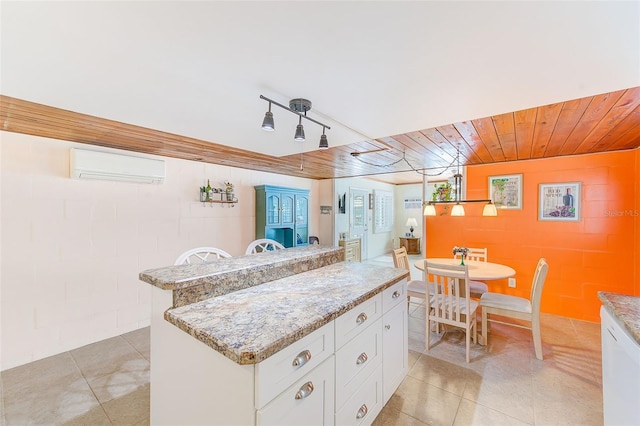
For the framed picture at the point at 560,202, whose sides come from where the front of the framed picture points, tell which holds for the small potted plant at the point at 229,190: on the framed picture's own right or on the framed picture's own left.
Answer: on the framed picture's own right

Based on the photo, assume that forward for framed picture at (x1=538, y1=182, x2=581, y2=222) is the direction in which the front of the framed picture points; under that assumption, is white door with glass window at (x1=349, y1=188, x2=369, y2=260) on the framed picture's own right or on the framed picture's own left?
on the framed picture's own right

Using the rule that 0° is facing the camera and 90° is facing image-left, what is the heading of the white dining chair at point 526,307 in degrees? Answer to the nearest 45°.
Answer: approximately 90°

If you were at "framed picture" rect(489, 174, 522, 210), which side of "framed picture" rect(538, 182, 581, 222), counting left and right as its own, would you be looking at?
right

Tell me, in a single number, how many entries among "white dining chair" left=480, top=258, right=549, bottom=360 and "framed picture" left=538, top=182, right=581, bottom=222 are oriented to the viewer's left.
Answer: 1

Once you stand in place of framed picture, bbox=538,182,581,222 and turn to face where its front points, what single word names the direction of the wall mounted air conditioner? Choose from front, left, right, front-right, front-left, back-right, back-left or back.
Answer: front-right

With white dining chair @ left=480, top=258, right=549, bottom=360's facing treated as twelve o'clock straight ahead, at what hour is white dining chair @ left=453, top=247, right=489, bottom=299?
white dining chair @ left=453, top=247, right=489, bottom=299 is roughly at 2 o'clock from white dining chair @ left=480, top=258, right=549, bottom=360.

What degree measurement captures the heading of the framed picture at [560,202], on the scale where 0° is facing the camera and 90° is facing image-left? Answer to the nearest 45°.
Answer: approximately 0°

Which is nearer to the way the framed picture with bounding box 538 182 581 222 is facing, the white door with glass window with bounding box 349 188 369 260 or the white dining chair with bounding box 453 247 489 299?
the white dining chair

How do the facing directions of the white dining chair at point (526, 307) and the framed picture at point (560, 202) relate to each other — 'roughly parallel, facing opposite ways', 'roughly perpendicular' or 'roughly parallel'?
roughly perpendicular
